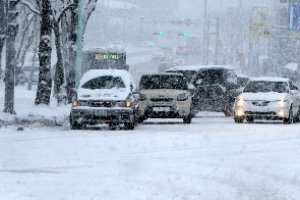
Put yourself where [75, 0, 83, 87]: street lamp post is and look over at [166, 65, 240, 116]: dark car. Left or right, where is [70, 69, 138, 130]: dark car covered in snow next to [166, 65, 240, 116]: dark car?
right

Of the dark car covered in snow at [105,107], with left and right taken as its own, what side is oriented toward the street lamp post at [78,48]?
back

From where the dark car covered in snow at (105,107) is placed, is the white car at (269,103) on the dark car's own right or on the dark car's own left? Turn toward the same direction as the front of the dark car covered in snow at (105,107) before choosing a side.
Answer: on the dark car's own left

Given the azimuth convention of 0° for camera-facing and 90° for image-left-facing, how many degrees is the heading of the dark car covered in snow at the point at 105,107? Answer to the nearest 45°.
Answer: approximately 0°

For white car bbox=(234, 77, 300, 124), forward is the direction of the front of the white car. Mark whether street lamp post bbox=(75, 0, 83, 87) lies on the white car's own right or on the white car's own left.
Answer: on the white car's own right

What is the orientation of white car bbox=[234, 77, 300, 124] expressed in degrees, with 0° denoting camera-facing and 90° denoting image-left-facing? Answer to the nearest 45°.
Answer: approximately 0°

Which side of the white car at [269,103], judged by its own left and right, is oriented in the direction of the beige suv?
right
